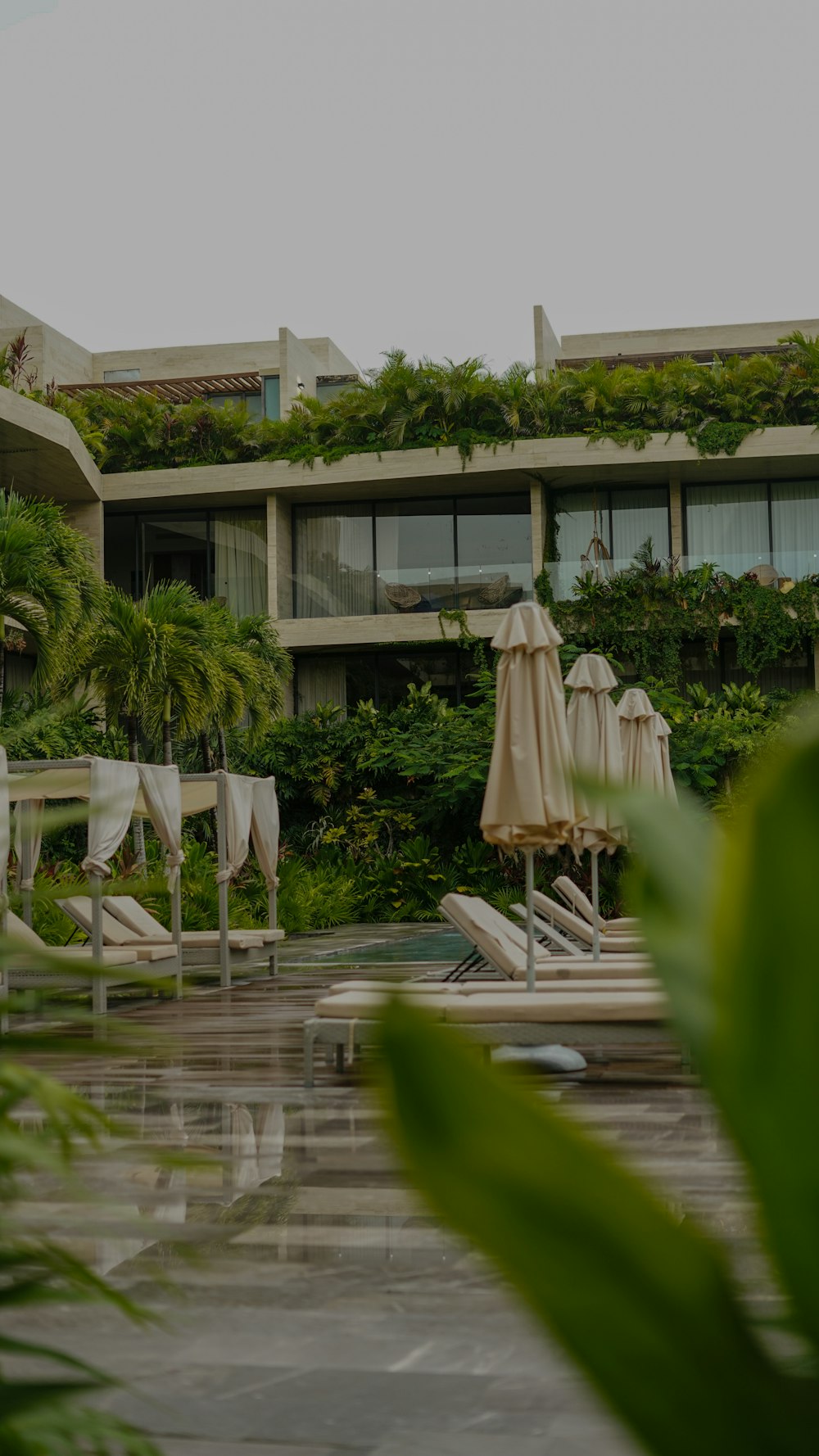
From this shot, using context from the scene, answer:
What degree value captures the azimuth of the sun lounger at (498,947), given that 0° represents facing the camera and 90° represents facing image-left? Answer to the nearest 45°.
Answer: approximately 270°

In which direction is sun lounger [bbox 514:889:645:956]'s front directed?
to the viewer's right

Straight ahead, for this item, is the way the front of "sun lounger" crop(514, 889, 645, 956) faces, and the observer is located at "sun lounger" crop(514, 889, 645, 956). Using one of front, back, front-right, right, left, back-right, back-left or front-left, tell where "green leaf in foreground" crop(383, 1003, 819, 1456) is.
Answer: right

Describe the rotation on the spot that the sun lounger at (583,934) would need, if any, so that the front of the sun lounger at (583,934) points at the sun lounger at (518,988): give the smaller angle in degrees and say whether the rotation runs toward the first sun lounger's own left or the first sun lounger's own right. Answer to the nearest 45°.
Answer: approximately 90° to the first sun lounger's own right

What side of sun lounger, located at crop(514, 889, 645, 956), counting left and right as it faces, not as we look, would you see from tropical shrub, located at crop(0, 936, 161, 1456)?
right

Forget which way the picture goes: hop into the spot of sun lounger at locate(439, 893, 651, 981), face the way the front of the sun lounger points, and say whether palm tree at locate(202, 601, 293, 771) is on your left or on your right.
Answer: on your left

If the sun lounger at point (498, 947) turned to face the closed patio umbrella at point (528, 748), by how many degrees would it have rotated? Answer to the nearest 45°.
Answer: approximately 90° to its right

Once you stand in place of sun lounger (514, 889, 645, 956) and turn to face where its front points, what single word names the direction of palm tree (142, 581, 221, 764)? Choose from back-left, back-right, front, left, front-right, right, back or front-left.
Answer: back-left

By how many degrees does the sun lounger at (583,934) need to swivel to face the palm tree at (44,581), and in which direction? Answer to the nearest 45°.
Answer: approximately 180°

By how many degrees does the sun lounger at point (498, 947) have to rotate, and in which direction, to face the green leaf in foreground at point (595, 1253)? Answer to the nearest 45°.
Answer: approximately 90° to its right

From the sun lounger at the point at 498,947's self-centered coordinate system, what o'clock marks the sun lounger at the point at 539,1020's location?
the sun lounger at the point at 539,1020 is roughly at 3 o'clock from the sun lounger at the point at 498,947.

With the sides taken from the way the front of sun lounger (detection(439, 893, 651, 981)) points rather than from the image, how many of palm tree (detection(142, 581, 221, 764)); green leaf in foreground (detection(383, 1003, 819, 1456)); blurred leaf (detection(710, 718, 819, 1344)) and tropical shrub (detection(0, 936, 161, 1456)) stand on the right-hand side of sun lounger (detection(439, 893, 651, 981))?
3

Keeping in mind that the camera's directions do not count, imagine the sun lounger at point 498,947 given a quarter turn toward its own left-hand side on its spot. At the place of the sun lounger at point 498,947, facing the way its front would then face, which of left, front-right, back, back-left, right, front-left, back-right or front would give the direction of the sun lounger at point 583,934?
front

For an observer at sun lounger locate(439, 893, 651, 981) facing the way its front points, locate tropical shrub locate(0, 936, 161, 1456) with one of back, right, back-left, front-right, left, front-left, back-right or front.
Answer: right
